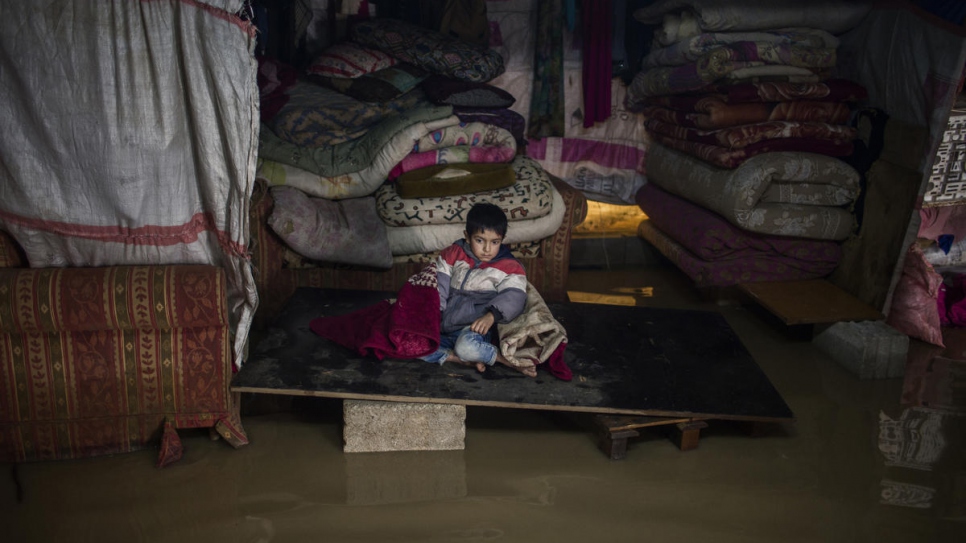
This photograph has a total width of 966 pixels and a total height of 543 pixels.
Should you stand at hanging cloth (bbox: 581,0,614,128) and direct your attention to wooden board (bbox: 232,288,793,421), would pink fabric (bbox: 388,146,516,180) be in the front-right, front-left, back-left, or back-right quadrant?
front-right

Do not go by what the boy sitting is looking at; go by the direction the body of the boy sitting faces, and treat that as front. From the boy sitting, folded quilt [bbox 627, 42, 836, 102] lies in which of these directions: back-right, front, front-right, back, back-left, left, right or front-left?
back-left

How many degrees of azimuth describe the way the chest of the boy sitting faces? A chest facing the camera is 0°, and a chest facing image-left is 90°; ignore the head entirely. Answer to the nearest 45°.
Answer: approximately 0°

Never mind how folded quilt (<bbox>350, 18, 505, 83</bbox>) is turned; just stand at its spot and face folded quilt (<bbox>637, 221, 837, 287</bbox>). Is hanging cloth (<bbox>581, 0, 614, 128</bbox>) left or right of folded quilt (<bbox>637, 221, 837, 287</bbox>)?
left

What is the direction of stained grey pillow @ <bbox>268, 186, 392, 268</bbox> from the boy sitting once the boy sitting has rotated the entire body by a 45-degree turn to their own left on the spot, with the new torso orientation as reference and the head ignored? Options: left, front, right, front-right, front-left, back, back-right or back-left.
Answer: back
